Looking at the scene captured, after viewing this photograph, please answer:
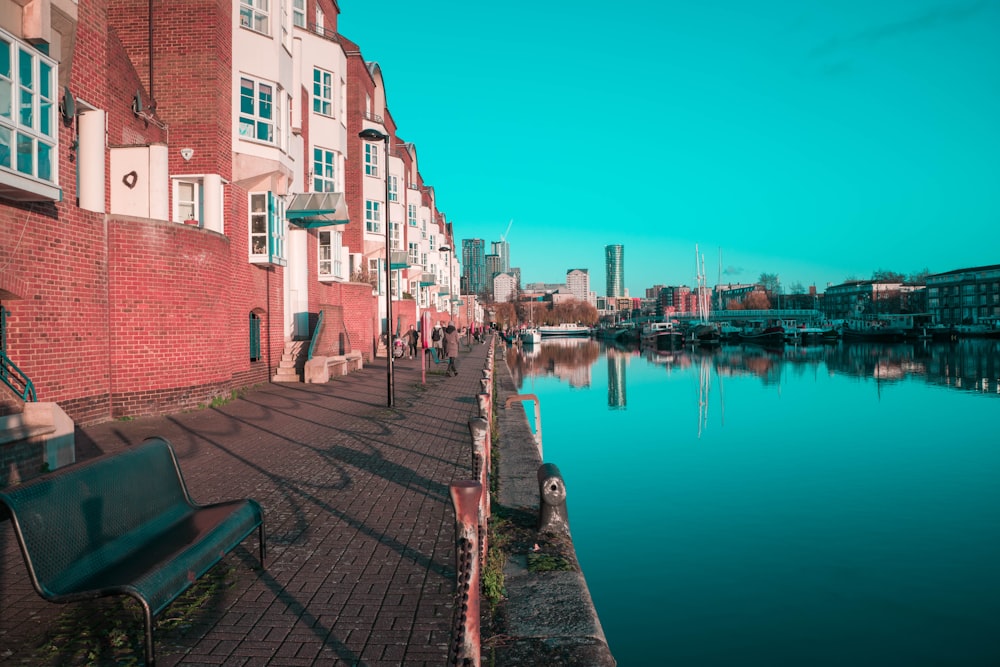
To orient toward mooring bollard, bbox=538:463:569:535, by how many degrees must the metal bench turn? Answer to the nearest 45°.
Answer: approximately 45° to its left

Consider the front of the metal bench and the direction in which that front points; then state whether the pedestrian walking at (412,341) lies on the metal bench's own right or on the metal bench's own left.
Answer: on the metal bench's own left

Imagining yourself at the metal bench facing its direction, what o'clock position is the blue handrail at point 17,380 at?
The blue handrail is roughly at 7 o'clock from the metal bench.

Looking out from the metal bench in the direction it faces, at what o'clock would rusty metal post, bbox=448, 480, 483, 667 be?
The rusty metal post is roughly at 12 o'clock from the metal bench.

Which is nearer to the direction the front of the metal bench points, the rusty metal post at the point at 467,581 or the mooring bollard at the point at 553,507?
the rusty metal post

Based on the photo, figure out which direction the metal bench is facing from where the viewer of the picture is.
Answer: facing the viewer and to the right of the viewer

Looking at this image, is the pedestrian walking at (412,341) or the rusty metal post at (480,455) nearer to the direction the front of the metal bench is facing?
the rusty metal post

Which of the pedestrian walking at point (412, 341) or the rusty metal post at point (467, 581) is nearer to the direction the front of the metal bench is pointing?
the rusty metal post

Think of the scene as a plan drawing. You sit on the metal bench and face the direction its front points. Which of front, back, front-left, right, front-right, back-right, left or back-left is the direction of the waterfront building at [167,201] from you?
back-left
